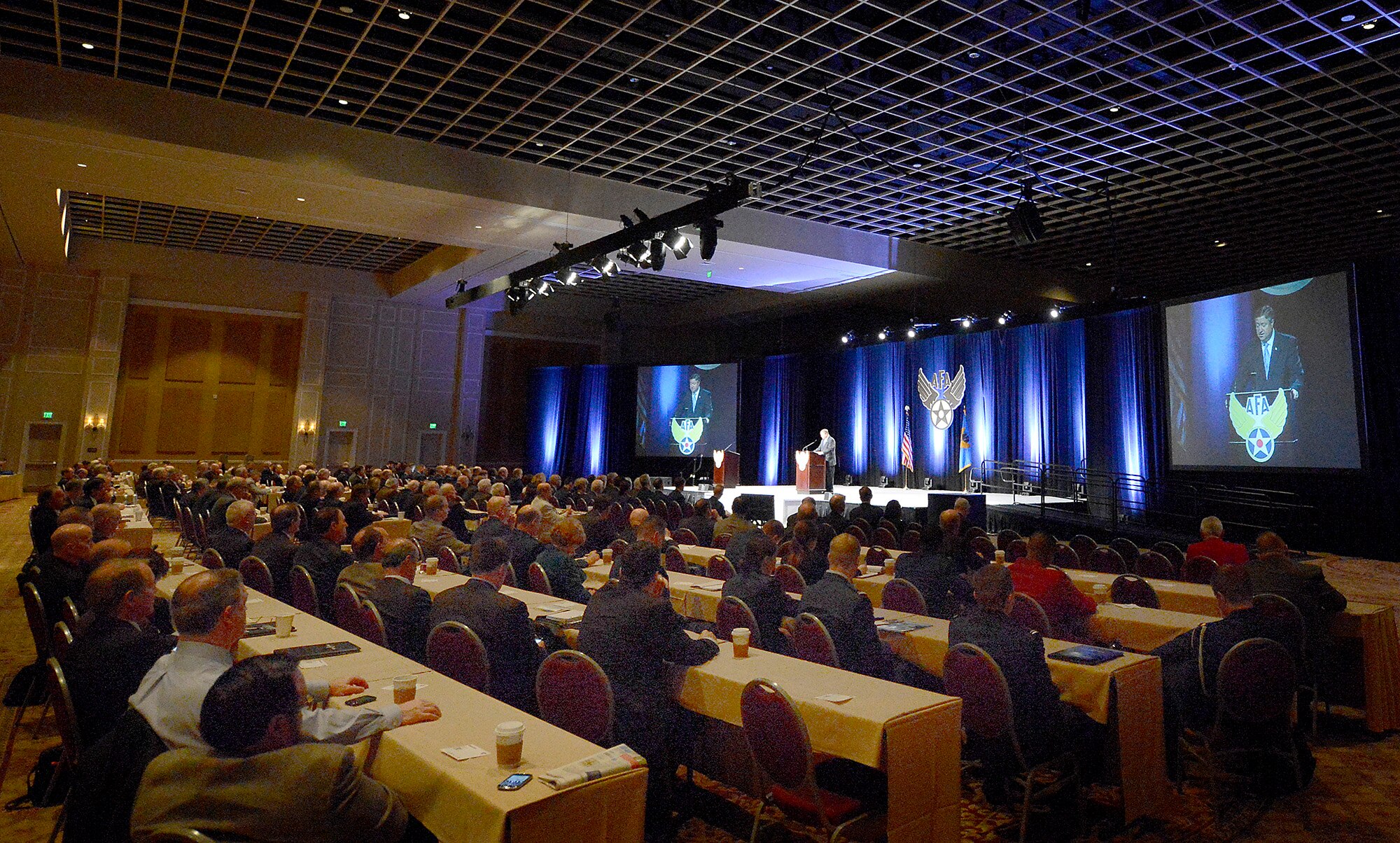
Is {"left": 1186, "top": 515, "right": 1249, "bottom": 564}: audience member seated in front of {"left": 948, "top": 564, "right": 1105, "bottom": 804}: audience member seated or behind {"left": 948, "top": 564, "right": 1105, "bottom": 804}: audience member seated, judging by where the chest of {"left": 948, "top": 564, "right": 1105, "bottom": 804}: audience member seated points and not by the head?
in front

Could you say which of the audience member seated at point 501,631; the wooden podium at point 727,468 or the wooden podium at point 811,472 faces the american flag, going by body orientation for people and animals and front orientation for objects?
the audience member seated

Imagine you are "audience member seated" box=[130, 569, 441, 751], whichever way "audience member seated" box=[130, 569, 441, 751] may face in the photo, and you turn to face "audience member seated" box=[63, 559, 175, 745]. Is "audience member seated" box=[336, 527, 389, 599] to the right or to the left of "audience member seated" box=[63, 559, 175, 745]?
right

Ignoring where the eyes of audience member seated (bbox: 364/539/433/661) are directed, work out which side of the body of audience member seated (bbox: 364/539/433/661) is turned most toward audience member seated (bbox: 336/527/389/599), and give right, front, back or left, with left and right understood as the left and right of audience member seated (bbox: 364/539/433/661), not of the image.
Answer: left

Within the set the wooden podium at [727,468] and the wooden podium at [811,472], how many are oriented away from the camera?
0

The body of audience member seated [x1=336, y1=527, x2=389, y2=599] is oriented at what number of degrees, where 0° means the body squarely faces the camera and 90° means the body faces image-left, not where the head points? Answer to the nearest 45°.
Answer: approximately 225°

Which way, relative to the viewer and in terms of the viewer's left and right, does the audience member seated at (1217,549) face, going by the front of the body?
facing away from the viewer

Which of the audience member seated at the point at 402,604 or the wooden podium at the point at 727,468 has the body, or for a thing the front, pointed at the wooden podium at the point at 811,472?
the audience member seated

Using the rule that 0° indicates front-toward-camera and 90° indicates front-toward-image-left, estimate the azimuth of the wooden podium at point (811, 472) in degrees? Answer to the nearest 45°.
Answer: approximately 45°

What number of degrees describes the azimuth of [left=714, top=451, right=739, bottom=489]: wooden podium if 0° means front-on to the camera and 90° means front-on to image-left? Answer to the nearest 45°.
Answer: approximately 45°

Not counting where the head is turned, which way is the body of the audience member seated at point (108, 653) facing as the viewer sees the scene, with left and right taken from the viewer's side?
facing away from the viewer and to the right of the viewer

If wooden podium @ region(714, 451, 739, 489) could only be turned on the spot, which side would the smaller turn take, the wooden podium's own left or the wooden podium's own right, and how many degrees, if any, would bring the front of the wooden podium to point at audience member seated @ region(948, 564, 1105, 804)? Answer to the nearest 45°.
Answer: approximately 45° to the wooden podium's own left

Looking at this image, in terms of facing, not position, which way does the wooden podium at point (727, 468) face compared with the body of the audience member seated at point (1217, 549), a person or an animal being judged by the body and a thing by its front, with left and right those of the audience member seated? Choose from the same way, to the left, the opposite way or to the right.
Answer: the opposite way

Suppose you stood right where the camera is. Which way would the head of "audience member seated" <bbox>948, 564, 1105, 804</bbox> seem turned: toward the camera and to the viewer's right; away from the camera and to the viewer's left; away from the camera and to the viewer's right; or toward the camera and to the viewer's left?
away from the camera and to the viewer's left
